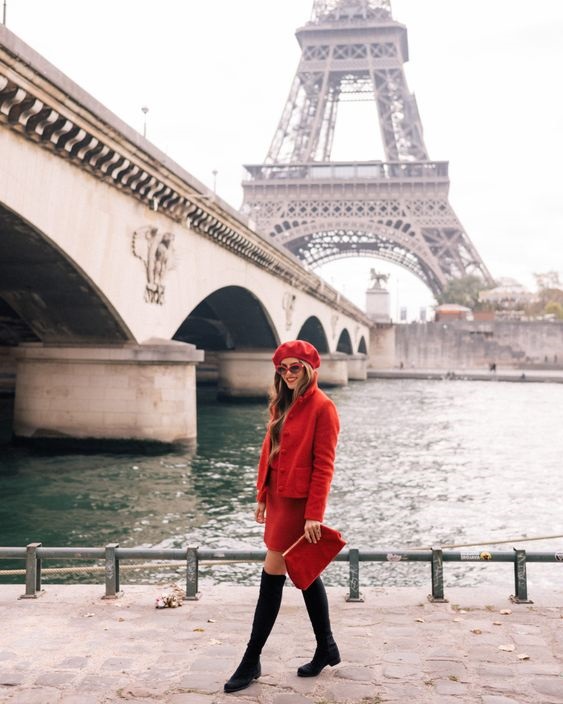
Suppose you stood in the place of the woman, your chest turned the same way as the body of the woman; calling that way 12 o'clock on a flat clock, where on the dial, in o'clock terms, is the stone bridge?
The stone bridge is roughly at 4 o'clock from the woman.

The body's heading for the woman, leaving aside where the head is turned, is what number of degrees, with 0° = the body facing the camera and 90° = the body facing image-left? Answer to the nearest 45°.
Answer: approximately 45°
